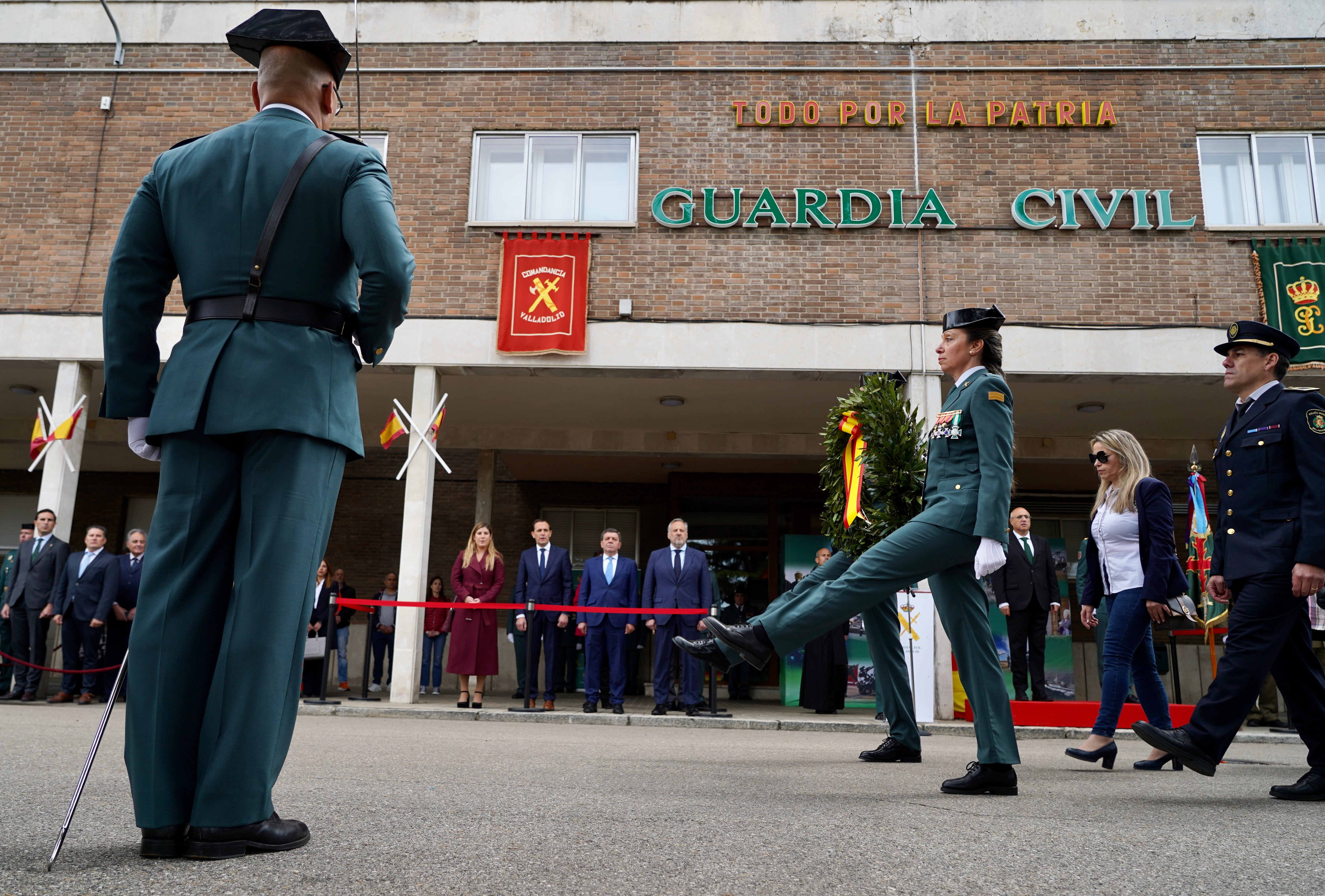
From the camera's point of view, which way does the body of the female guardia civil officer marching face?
to the viewer's left

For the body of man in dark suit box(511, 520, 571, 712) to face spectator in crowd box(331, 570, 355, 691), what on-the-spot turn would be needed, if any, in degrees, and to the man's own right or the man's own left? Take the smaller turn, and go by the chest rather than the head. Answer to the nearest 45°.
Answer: approximately 135° to the man's own right

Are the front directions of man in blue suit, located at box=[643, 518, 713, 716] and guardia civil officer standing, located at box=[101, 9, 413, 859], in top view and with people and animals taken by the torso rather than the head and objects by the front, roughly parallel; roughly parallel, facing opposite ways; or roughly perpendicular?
roughly parallel, facing opposite ways

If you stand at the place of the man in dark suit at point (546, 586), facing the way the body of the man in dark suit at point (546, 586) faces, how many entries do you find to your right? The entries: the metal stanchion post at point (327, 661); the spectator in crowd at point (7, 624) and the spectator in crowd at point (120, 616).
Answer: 3

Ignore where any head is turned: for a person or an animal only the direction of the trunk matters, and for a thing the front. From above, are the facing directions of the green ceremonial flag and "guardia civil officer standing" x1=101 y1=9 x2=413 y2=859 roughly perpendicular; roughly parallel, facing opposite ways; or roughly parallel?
roughly parallel, facing opposite ways

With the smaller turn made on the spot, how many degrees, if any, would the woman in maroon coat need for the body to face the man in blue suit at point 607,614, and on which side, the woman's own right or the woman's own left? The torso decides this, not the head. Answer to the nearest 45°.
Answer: approximately 90° to the woman's own left

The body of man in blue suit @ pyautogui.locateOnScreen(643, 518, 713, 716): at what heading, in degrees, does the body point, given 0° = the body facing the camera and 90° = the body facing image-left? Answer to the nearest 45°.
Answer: approximately 0°

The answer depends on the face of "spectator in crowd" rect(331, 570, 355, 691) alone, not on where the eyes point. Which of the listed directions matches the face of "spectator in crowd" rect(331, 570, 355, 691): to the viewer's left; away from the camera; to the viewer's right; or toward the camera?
toward the camera

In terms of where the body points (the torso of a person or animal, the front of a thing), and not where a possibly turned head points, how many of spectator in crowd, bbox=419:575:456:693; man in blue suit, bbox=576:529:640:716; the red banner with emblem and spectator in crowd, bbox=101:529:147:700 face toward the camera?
4

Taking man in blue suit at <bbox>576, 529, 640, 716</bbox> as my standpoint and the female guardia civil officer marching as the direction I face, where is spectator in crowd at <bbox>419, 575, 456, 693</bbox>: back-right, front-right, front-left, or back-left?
back-right

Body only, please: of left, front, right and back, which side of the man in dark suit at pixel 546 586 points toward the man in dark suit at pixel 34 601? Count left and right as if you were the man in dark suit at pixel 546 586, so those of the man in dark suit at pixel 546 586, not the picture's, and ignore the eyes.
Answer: right

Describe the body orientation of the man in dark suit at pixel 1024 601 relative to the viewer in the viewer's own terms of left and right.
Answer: facing the viewer

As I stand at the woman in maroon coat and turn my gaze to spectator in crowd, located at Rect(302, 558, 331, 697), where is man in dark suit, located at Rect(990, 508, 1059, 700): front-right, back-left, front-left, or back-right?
back-right

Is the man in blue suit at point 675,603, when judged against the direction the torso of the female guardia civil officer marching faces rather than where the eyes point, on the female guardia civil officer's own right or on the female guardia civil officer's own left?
on the female guardia civil officer's own right

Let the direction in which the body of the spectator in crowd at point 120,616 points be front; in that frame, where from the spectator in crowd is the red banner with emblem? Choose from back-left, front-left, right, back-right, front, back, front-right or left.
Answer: front-left

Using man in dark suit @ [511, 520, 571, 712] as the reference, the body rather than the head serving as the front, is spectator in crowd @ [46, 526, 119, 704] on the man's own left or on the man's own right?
on the man's own right

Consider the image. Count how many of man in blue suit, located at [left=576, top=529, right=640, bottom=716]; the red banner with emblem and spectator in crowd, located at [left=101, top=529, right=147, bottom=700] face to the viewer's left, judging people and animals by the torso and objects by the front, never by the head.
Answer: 0
